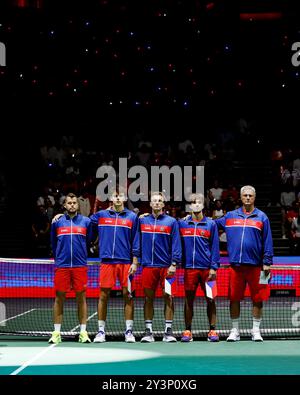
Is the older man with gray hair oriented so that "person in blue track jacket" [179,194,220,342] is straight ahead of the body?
no

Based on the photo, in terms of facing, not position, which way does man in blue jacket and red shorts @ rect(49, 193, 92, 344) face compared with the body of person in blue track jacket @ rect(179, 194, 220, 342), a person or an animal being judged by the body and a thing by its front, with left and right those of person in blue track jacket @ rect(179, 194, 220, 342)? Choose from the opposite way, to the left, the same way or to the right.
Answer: the same way

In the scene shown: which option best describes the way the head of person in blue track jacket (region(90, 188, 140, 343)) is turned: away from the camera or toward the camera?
toward the camera

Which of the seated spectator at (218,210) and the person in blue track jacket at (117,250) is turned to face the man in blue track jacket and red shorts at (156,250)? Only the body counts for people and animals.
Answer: the seated spectator

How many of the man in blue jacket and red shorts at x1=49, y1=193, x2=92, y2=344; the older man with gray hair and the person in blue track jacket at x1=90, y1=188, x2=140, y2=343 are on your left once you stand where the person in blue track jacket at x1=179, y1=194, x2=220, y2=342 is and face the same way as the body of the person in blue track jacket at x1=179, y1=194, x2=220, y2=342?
1

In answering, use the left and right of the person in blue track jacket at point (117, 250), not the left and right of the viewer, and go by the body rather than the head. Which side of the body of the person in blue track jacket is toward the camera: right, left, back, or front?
front

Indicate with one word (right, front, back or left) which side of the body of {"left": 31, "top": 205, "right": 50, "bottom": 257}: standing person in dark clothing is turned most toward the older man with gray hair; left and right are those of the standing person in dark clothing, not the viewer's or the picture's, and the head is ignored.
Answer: front

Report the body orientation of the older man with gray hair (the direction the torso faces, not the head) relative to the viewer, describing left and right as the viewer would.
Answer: facing the viewer

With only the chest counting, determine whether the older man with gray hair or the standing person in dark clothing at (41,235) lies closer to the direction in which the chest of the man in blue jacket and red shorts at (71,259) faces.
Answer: the older man with gray hair

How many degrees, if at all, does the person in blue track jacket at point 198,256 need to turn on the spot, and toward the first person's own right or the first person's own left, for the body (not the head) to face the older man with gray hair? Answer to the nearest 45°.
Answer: approximately 90° to the first person's own left

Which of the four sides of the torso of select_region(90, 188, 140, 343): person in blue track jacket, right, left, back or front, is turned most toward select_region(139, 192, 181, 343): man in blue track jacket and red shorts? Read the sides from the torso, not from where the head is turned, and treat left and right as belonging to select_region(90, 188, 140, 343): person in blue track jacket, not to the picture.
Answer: left

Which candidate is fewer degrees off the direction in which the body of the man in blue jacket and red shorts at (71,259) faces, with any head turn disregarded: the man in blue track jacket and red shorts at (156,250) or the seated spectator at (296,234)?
the man in blue track jacket and red shorts

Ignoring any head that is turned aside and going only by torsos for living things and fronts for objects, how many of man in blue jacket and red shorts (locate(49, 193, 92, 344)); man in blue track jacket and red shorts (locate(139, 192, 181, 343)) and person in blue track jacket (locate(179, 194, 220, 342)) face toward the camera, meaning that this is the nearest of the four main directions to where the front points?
3

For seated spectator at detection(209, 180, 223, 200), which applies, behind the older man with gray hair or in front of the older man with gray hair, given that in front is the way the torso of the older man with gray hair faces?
behind

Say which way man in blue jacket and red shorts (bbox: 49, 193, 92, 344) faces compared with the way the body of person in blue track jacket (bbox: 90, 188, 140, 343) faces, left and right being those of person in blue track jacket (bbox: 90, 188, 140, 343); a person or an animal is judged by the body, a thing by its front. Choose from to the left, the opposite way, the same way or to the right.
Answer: the same way

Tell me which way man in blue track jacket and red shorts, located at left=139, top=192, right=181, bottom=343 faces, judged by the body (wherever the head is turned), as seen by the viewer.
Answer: toward the camera
